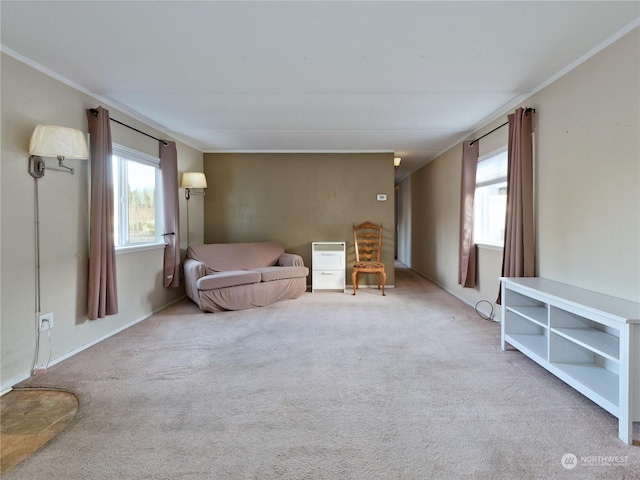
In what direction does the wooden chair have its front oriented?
toward the camera

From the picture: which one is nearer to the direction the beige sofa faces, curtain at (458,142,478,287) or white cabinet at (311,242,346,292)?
the curtain

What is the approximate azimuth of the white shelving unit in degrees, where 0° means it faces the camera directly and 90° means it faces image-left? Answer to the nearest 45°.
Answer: approximately 45°

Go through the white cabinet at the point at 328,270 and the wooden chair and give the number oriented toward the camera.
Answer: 2

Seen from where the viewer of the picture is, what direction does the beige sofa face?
facing the viewer and to the right of the viewer

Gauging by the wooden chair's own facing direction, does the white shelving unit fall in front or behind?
in front

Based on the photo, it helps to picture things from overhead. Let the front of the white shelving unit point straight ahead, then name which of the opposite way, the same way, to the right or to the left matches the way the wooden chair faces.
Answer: to the left

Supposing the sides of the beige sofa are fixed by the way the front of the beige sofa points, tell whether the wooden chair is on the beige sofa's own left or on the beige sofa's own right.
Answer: on the beige sofa's own left

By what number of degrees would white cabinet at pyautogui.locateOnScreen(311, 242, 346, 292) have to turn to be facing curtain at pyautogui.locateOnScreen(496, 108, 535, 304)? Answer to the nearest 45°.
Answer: approximately 45° to its left

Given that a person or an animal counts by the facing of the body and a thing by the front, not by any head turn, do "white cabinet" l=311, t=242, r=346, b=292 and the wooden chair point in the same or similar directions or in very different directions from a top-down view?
same or similar directions

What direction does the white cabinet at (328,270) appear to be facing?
toward the camera

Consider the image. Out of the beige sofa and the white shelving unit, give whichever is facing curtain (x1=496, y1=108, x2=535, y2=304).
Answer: the beige sofa

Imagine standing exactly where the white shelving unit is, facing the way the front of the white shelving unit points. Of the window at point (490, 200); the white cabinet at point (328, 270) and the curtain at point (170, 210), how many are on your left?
0
